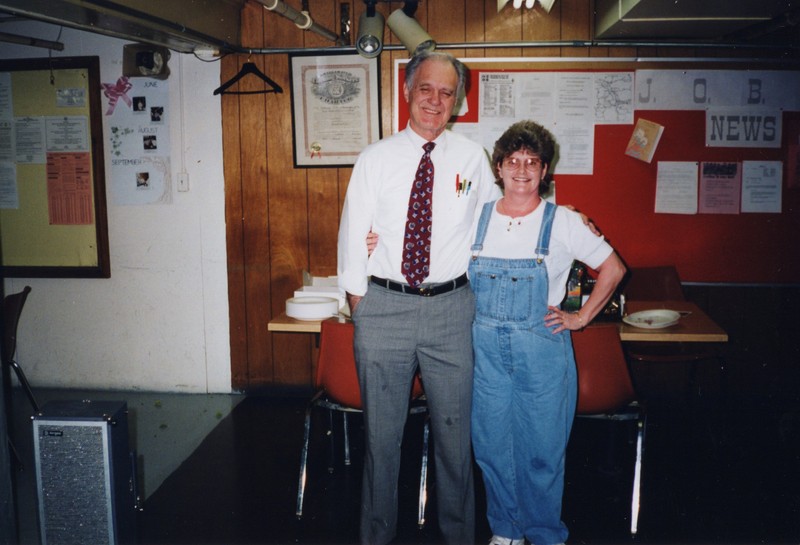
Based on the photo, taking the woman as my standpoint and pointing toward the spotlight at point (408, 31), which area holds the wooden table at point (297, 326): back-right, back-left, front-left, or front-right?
front-left

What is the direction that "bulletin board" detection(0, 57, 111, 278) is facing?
toward the camera

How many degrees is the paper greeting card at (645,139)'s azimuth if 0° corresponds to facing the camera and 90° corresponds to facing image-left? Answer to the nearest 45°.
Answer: approximately 0°

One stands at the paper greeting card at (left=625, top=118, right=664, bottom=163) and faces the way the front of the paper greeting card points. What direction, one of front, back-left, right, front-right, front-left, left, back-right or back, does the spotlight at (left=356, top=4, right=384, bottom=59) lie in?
front-right

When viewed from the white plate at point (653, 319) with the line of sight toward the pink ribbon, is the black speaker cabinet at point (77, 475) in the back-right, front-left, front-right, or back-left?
front-left

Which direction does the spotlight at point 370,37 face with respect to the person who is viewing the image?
facing the viewer

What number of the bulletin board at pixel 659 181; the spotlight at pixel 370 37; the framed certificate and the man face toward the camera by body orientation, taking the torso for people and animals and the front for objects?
4

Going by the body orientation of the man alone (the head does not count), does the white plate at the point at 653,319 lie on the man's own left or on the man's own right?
on the man's own left

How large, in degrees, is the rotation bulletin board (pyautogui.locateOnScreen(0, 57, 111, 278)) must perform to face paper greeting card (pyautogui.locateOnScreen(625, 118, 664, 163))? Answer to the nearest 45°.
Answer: approximately 45° to its left

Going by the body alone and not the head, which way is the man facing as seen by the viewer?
toward the camera

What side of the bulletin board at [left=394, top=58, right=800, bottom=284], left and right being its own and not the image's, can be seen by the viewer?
front

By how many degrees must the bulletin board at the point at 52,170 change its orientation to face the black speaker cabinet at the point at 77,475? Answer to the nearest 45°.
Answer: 0° — it already faces it

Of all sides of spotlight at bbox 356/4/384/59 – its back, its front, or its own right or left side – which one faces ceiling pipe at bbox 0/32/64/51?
right
